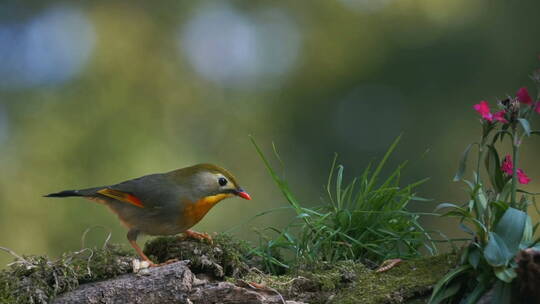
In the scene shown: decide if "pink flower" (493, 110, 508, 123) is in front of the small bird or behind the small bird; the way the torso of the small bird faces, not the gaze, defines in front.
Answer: in front

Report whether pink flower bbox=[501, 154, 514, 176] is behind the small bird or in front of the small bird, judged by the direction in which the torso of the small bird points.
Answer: in front

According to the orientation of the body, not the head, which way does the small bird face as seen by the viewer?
to the viewer's right
